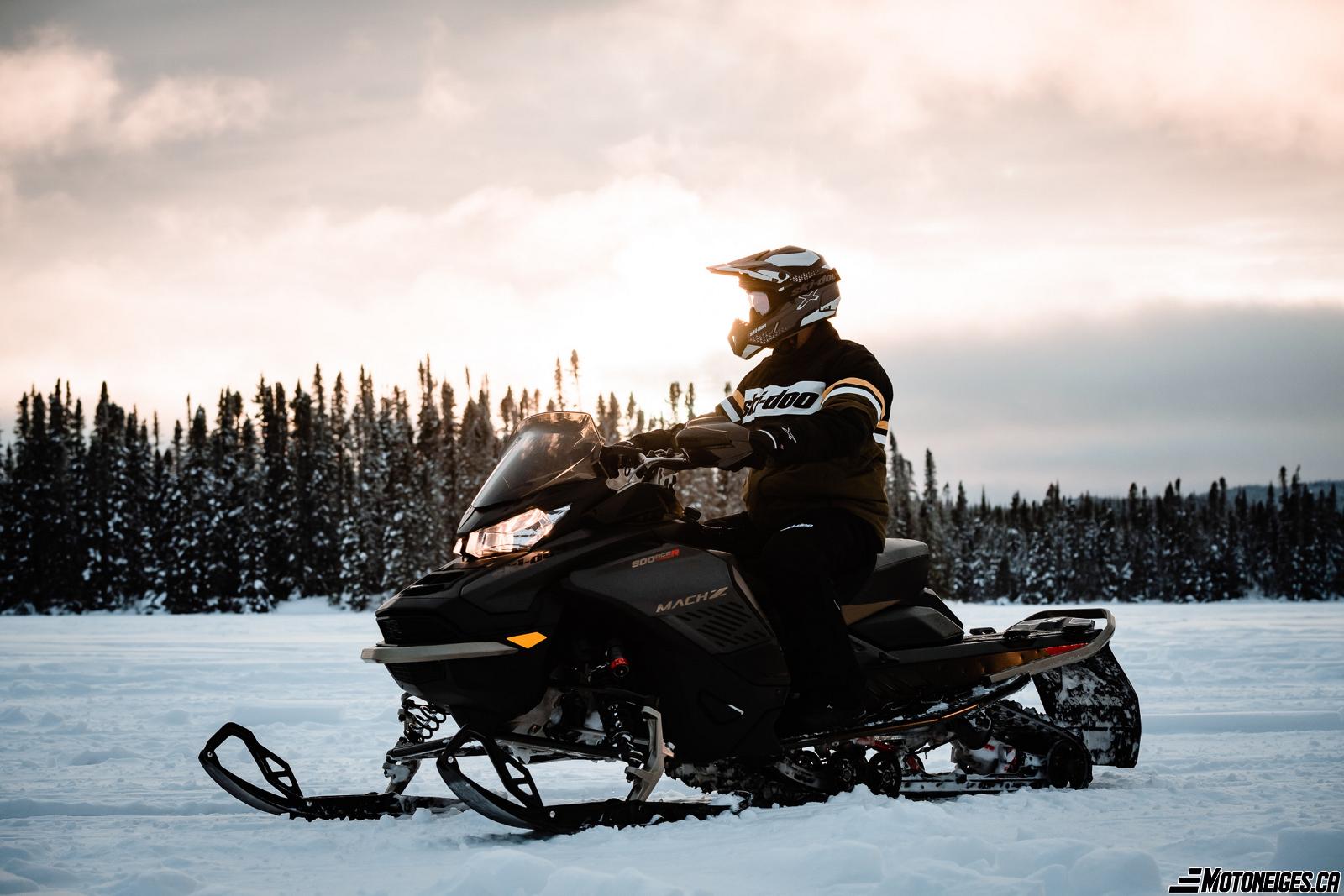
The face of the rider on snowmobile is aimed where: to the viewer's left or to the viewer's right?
to the viewer's left

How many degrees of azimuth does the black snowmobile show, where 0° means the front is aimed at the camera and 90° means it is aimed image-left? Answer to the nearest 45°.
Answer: approximately 45°

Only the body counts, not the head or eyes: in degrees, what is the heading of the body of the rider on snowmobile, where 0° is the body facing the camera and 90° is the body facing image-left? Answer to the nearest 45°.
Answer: approximately 45°
